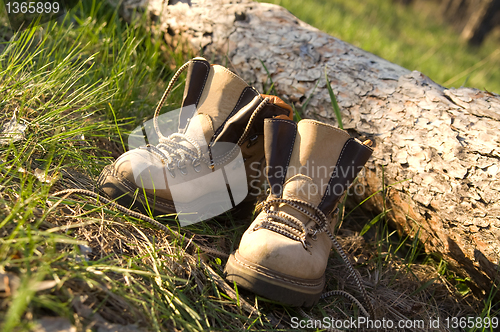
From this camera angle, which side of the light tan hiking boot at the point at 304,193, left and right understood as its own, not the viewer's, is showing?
front

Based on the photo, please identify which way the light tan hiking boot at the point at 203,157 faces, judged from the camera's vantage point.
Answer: facing the viewer and to the left of the viewer

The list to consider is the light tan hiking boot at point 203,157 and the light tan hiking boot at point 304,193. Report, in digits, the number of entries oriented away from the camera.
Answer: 0
